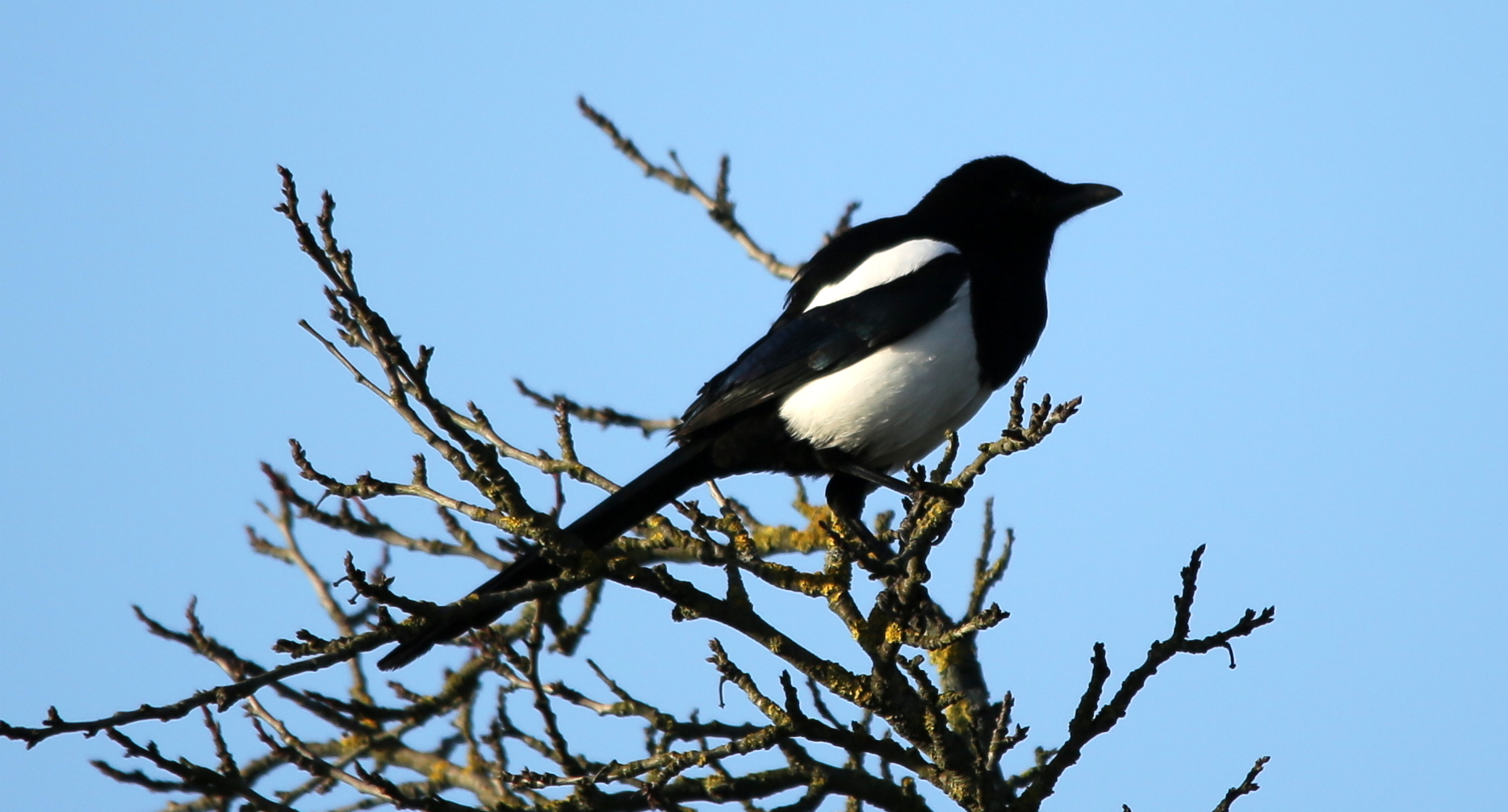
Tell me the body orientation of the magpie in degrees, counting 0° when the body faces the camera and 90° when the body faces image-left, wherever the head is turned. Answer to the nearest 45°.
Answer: approximately 270°
